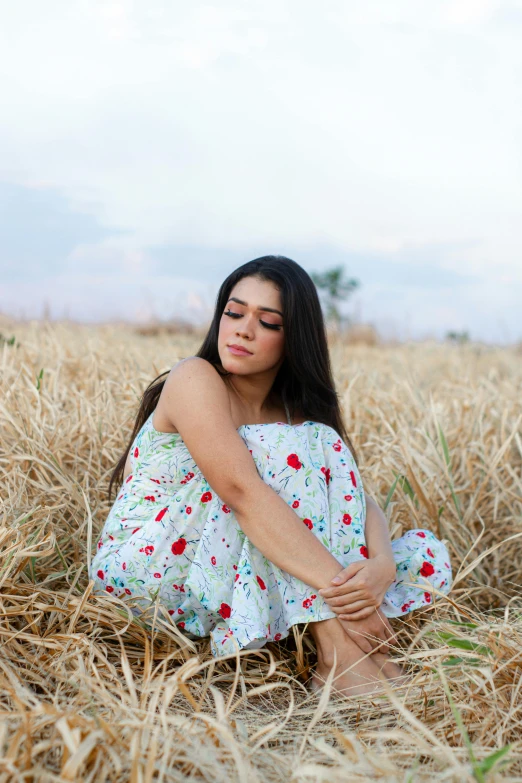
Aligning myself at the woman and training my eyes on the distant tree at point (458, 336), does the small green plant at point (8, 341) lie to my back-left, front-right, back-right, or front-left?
front-left

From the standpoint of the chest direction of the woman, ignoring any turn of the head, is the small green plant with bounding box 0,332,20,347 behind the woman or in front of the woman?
behind

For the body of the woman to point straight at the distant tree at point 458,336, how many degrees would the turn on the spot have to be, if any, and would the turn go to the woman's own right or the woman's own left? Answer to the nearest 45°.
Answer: approximately 135° to the woman's own left

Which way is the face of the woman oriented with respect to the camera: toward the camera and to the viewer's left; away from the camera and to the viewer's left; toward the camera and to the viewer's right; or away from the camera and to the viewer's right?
toward the camera and to the viewer's left

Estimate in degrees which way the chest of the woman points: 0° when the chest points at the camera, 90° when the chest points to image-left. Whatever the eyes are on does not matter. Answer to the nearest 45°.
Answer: approximately 315°
